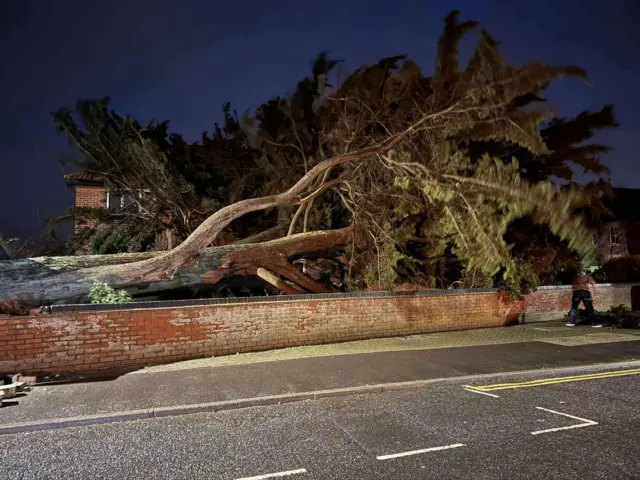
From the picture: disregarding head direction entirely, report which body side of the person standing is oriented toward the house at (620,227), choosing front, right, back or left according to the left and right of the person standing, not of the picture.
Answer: front

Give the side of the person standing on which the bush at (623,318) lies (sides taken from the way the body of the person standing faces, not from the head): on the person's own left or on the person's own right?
on the person's own right

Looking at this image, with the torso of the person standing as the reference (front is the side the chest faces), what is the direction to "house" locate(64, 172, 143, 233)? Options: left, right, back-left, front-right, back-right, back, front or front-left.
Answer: left

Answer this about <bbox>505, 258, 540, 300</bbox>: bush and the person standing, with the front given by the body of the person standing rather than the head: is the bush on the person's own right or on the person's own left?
on the person's own left

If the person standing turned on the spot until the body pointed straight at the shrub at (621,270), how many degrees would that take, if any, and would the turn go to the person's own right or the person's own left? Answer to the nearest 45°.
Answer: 0° — they already face it

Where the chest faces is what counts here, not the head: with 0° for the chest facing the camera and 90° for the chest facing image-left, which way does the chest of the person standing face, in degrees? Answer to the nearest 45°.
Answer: approximately 180°

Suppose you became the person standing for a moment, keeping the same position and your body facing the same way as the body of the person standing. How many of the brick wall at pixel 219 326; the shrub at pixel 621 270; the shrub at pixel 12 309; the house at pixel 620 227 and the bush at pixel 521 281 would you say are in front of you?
2

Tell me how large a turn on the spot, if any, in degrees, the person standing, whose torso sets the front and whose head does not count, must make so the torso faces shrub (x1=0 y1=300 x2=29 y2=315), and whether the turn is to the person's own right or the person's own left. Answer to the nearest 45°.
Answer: approximately 135° to the person's own left
